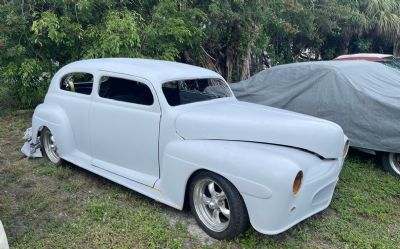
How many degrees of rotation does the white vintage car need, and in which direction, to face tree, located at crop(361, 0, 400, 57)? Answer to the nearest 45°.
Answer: approximately 90° to its left

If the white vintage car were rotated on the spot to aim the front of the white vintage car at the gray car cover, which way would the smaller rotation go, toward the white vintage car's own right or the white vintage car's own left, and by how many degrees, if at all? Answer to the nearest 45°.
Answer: approximately 90° to the white vintage car's own left
